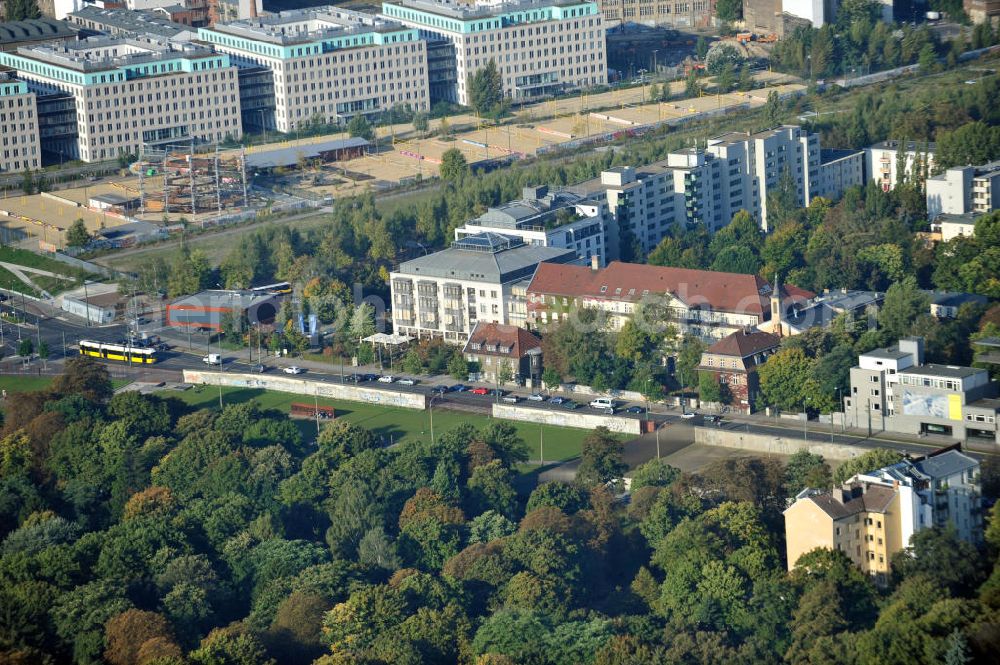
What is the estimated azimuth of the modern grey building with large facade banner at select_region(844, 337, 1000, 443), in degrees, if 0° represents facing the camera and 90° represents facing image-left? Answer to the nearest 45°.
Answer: approximately 0°

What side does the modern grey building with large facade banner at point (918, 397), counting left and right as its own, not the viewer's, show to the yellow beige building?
front

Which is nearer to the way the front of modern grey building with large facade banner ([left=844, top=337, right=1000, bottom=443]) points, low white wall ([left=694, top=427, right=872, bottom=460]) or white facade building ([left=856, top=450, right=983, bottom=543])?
the white facade building

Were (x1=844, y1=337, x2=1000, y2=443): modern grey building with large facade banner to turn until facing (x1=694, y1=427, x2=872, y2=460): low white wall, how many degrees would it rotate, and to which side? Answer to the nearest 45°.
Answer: approximately 90° to its right

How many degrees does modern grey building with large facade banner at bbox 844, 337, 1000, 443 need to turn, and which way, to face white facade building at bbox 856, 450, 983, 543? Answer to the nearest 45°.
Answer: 0° — it already faces it
